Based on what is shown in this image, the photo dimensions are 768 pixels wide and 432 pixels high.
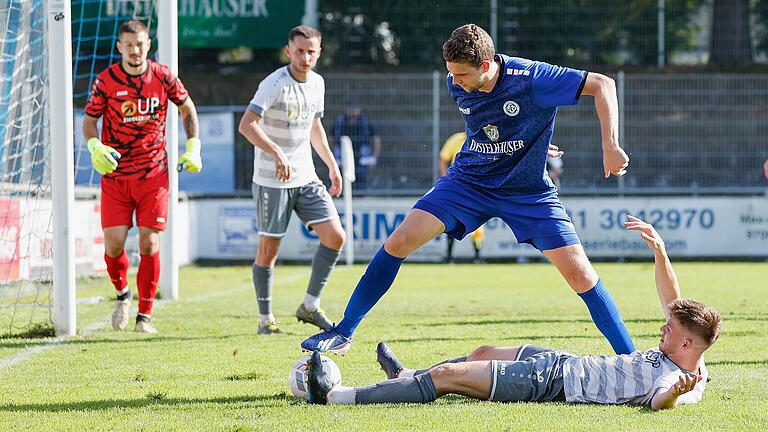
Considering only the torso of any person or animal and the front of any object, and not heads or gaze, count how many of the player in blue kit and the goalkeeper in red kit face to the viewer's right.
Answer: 0

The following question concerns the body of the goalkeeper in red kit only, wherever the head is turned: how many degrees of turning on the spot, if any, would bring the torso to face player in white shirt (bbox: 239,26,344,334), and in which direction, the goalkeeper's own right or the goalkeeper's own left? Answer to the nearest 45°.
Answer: approximately 90° to the goalkeeper's own left

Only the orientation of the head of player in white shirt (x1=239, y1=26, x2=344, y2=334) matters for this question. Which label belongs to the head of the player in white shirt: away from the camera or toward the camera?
toward the camera

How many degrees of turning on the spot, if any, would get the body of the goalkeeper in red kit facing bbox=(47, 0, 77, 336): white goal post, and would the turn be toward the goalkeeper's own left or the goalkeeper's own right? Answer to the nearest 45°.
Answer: approximately 45° to the goalkeeper's own right

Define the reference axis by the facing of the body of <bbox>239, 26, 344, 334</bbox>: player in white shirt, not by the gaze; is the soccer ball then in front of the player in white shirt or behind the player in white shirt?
in front

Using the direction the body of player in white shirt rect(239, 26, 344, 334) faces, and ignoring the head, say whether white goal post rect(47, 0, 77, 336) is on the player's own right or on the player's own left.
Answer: on the player's own right

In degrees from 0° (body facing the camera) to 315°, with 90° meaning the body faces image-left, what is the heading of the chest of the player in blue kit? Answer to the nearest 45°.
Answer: approximately 45°

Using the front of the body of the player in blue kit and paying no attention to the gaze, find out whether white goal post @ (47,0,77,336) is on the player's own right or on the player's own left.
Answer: on the player's own right

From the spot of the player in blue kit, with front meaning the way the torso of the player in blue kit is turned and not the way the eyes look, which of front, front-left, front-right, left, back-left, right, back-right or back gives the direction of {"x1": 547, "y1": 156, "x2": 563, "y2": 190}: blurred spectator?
back-right

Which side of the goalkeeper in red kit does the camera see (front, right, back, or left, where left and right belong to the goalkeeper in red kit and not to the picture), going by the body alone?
front

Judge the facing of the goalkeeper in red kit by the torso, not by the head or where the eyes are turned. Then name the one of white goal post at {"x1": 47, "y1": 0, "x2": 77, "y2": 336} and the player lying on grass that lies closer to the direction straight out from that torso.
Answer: the player lying on grass

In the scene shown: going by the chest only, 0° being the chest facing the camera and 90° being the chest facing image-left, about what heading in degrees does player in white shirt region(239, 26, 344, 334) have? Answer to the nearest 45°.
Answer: approximately 315°

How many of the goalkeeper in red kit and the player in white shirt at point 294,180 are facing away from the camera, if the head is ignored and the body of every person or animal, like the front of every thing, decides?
0

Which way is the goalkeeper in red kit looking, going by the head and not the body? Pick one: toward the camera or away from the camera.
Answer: toward the camera

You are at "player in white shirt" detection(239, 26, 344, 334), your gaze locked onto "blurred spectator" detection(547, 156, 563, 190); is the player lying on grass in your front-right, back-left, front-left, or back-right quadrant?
back-right
